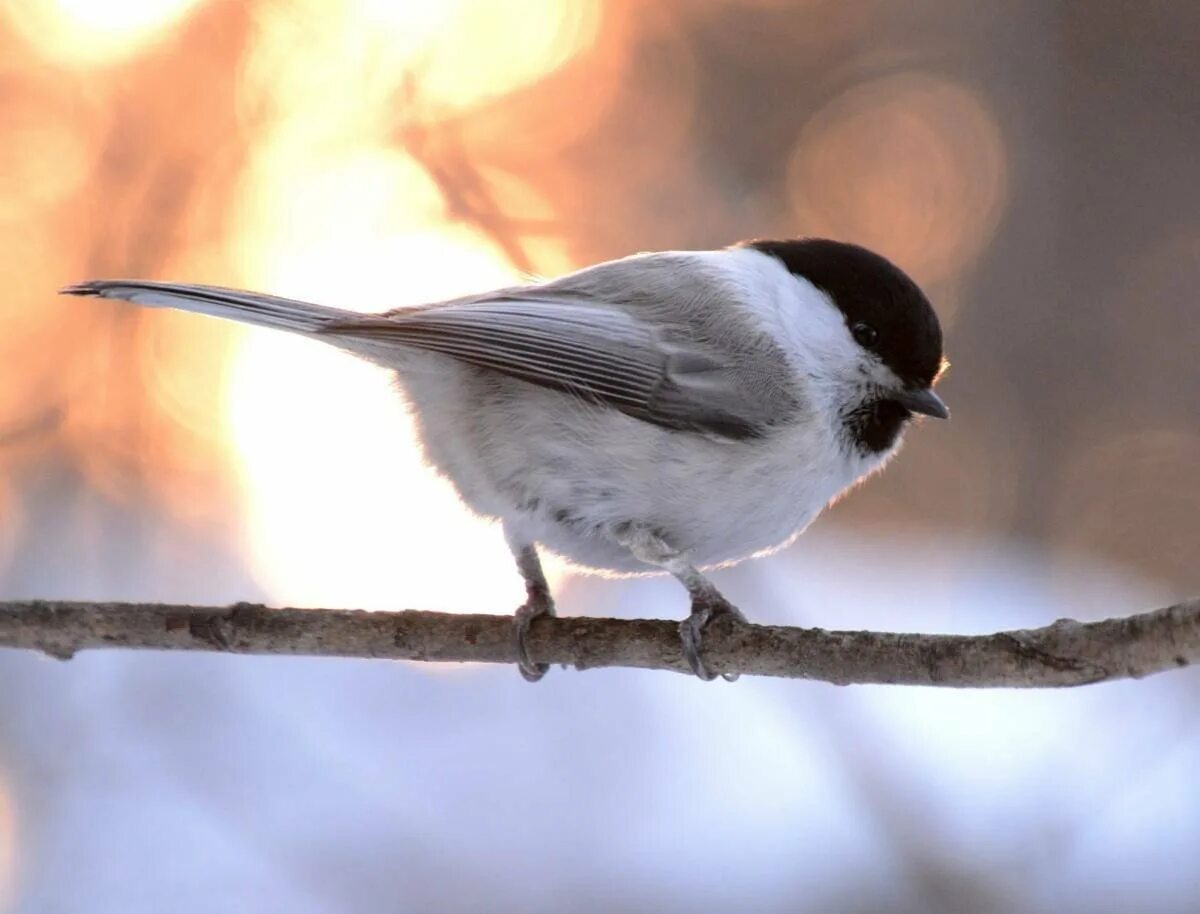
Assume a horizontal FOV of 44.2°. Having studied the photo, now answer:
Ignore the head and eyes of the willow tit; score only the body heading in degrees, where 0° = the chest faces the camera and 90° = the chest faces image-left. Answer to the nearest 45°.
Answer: approximately 270°
